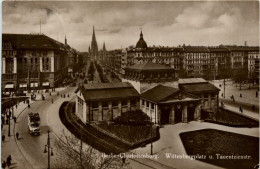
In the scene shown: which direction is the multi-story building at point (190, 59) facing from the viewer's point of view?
toward the camera
